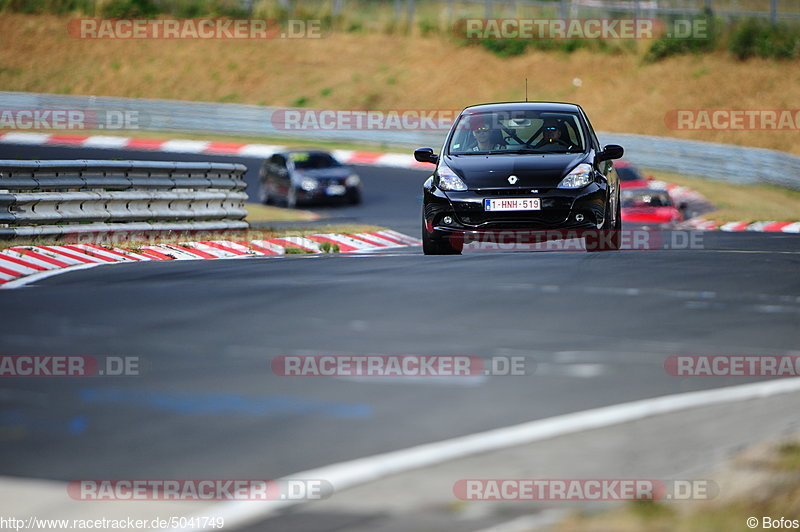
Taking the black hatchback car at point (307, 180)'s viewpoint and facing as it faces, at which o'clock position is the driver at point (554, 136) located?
The driver is roughly at 1 o'clock from the black hatchback car.

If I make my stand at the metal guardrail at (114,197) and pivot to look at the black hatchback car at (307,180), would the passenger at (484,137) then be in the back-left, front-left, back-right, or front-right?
back-right

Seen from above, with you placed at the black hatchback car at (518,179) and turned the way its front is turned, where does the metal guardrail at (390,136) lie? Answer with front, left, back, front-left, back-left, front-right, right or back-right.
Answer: back

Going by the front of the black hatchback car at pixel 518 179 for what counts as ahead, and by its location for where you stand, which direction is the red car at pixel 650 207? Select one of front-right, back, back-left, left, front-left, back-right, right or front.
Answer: back

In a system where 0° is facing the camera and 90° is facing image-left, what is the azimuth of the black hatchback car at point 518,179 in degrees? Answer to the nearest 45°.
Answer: approximately 0°

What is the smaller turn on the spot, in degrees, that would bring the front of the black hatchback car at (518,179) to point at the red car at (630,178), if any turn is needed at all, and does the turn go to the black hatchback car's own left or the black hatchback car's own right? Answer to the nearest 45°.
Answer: approximately 180°

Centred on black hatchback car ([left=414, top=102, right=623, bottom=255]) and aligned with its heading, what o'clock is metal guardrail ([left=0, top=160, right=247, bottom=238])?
The metal guardrail is roughly at 4 o'clock from the black hatchback car.

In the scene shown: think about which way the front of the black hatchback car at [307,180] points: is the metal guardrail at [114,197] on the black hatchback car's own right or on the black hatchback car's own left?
on the black hatchback car's own right

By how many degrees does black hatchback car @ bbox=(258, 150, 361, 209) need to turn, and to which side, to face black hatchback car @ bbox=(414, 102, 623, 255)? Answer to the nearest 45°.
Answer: approximately 45° to its right

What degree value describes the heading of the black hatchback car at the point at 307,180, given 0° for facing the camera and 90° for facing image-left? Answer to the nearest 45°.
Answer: approximately 315°
